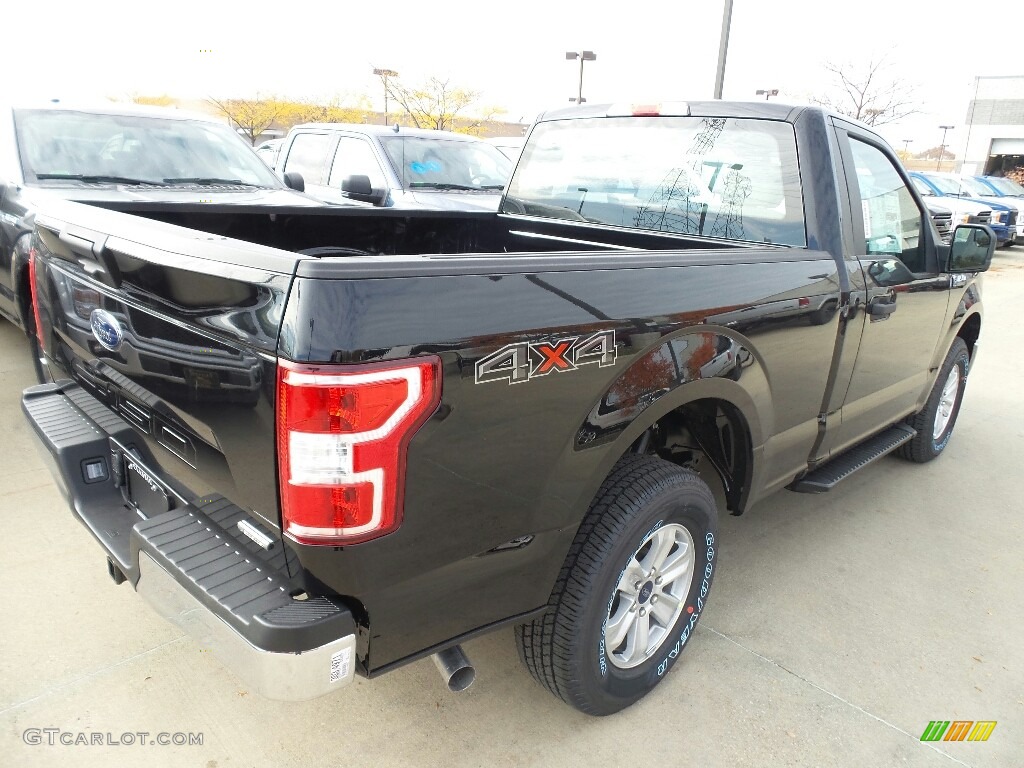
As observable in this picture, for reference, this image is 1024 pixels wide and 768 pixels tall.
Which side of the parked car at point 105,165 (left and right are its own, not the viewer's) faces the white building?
left

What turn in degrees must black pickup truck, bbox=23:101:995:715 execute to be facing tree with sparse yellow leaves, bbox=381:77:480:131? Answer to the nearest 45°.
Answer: approximately 45° to its left

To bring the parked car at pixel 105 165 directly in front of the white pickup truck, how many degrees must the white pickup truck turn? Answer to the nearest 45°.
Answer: approximately 90° to its right

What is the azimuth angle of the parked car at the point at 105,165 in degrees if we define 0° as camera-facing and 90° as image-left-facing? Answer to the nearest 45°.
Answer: approximately 315°

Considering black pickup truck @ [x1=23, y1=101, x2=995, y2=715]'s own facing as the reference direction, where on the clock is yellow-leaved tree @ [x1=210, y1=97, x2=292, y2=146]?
The yellow-leaved tree is roughly at 10 o'clock from the black pickup truck.

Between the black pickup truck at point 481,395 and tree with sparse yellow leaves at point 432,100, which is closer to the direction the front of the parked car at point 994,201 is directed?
the black pickup truck

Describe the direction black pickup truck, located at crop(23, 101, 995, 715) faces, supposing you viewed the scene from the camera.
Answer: facing away from the viewer and to the right of the viewer

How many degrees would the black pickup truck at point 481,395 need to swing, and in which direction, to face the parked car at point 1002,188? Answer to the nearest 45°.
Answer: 0° — it already faces it
